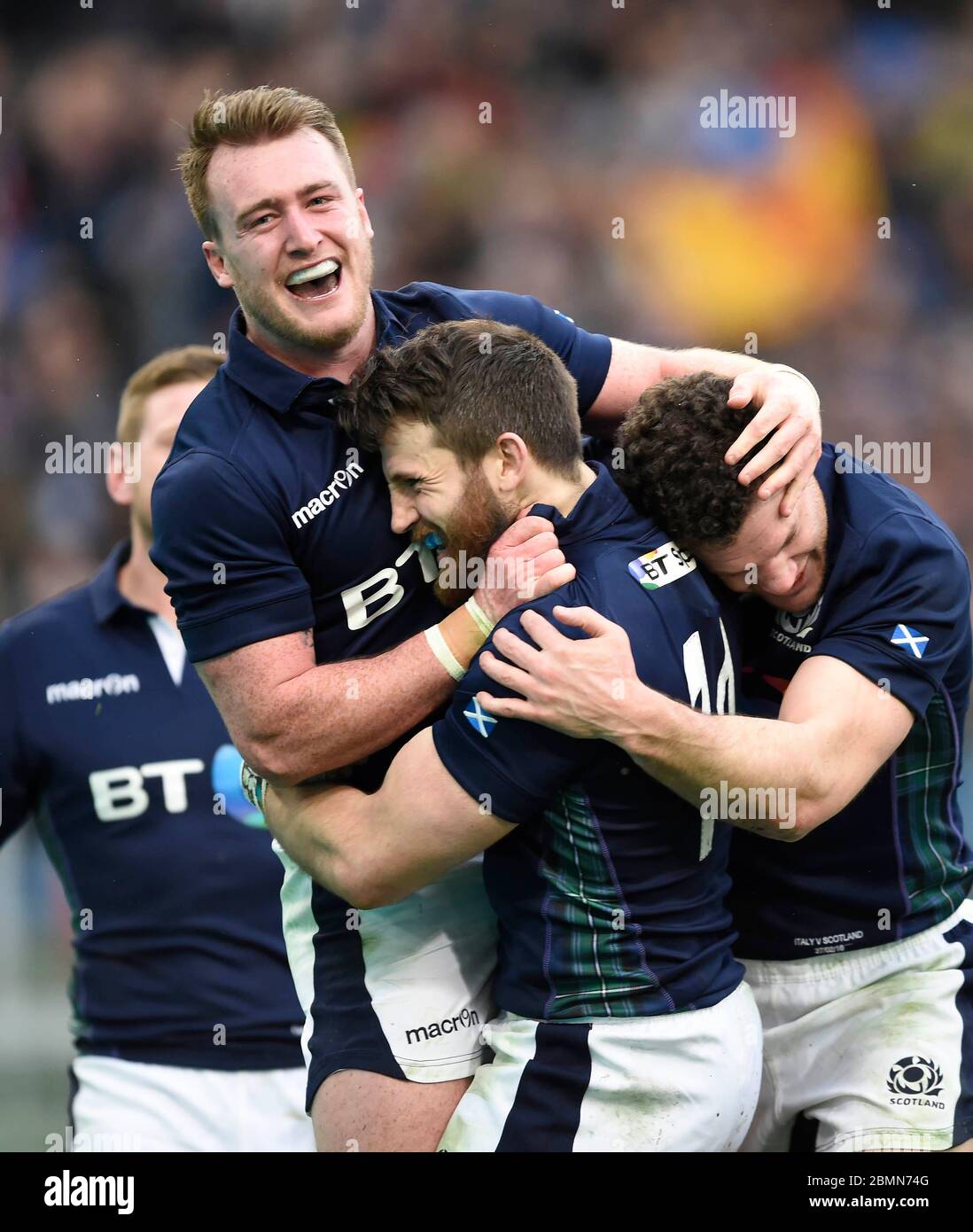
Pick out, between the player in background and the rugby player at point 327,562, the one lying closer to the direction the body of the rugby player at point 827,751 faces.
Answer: the rugby player

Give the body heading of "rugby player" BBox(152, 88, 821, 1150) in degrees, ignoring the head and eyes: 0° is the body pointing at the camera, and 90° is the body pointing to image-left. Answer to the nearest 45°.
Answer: approximately 315°

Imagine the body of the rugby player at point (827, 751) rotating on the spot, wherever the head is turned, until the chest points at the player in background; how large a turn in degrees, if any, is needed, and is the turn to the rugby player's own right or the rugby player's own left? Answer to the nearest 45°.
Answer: approximately 90° to the rugby player's own right

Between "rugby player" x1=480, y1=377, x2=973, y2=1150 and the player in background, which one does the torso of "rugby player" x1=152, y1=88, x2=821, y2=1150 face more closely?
the rugby player

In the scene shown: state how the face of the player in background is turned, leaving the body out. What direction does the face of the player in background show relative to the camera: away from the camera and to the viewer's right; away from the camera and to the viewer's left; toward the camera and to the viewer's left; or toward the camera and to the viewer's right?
toward the camera and to the viewer's right

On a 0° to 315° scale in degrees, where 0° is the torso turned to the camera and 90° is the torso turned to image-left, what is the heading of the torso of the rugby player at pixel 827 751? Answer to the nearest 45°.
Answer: approximately 45°

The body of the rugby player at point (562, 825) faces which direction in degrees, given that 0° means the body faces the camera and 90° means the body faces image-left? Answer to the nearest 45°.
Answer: approximately 90°

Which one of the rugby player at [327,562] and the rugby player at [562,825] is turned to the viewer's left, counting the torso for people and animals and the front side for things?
the rugby player at [562,825]

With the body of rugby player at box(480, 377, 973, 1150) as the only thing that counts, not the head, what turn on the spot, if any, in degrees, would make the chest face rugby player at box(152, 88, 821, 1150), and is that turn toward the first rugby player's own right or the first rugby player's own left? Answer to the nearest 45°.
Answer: approximately 45° to the first rugby player's own right
